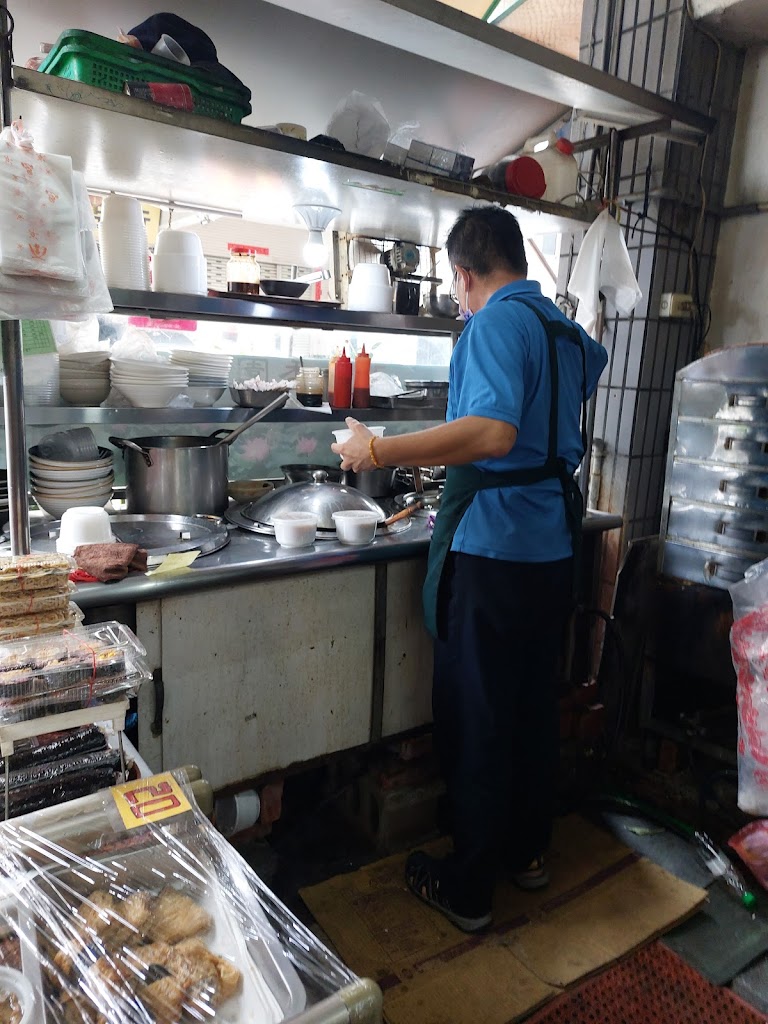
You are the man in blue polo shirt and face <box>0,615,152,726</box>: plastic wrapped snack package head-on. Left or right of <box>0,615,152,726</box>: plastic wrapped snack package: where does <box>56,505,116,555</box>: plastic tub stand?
right

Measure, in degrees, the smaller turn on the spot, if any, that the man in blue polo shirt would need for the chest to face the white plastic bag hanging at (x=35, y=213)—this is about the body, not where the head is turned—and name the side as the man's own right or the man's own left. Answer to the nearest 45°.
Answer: approximately 90° to the man's own left

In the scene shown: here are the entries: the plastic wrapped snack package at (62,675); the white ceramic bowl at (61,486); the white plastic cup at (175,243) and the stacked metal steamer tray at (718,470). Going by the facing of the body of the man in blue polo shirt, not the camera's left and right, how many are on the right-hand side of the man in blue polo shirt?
1

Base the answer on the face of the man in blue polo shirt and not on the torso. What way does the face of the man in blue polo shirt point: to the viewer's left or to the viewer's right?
to the viewer's left

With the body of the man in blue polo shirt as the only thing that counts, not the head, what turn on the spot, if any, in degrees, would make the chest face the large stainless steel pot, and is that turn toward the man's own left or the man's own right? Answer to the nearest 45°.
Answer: approximately 45° to the man's own left

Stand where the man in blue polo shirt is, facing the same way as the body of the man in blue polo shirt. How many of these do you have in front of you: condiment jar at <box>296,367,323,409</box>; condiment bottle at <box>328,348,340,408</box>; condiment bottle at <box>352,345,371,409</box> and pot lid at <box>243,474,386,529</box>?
4

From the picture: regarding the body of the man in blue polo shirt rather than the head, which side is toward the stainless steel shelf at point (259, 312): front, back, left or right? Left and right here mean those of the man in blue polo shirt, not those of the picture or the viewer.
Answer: front

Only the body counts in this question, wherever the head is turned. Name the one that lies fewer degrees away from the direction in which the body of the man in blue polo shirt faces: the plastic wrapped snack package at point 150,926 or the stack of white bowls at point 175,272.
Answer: the stack of white bowls

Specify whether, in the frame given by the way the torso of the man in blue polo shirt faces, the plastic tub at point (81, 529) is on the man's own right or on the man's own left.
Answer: on the man's own left

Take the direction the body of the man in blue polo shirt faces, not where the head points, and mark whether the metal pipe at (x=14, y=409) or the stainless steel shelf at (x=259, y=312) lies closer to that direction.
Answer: the stainless steel shelf

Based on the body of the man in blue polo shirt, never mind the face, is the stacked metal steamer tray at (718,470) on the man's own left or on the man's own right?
on the man's own right

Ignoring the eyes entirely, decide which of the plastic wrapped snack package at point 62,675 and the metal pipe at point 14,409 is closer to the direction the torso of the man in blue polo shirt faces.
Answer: the metal pipe

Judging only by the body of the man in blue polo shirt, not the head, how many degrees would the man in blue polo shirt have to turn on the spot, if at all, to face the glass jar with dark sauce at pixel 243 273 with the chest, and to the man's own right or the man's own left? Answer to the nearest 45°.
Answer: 0° — they already face it

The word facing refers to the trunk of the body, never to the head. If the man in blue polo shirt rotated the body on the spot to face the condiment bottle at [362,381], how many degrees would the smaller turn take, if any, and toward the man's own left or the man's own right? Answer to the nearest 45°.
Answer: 0° — they already face it

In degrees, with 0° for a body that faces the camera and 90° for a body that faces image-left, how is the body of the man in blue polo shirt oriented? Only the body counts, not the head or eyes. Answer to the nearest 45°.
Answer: approximately 135°

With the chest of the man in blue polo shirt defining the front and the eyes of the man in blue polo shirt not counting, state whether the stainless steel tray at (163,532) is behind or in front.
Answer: in front

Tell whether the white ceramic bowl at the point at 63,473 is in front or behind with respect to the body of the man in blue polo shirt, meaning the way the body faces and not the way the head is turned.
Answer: in front
